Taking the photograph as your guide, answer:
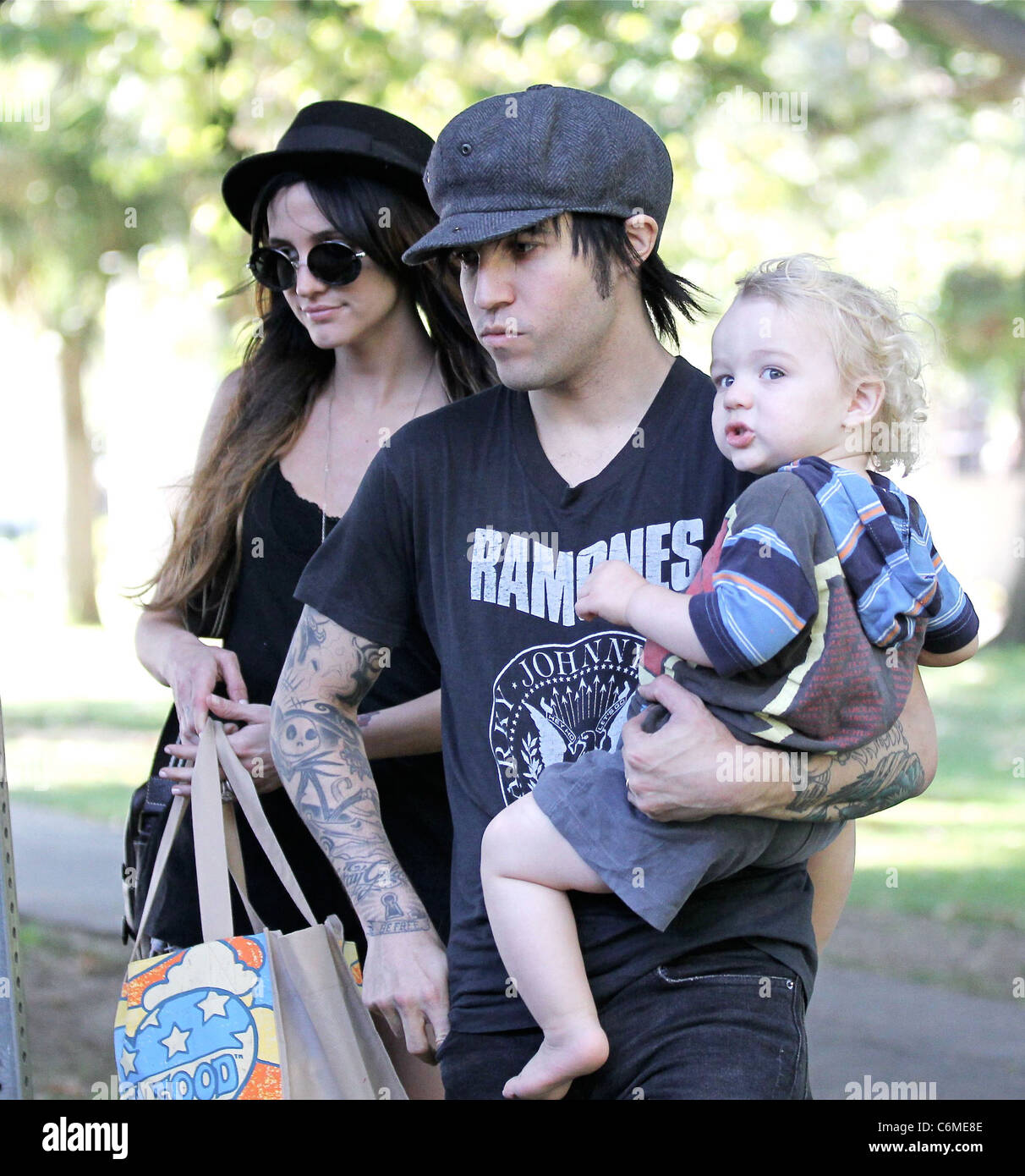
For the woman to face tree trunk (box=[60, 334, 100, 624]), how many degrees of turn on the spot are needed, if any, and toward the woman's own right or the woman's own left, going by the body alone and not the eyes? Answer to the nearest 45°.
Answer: approximately 135° to the woman's own right

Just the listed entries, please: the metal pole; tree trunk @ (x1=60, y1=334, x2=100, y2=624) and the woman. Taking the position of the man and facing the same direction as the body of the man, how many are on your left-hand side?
0

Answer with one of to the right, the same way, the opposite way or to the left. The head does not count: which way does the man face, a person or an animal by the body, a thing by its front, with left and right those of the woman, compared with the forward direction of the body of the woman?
the same way

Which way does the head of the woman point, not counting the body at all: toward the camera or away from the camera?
toward the camera

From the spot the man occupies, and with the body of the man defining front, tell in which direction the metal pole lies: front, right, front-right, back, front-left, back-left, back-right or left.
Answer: front-right

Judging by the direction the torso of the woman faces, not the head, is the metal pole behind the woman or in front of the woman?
in front

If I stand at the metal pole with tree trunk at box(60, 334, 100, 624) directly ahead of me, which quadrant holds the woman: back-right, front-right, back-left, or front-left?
front-right

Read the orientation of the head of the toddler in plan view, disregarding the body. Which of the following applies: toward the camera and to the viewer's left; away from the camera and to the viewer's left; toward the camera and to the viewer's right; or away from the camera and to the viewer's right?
toward the camera and to the viewer's left

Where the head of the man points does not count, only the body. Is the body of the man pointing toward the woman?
no

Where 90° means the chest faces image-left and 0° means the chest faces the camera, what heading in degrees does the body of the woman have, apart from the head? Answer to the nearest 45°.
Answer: approximately 45°

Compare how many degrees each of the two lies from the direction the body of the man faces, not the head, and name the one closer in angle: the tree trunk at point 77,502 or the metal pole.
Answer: the metal pole

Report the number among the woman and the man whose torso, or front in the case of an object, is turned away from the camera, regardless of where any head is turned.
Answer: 0

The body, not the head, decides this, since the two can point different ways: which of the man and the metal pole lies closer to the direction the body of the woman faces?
the metal pole

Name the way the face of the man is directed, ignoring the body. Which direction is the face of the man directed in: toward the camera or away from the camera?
toward the camera

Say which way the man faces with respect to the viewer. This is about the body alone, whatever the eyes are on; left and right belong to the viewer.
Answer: facing the viewer and to the left of the viewer

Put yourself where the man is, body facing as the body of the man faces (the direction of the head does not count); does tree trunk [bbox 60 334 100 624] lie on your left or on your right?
on your right
